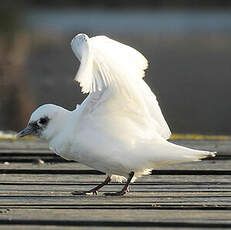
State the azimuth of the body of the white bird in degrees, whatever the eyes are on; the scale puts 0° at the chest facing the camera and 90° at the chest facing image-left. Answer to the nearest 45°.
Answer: approximately 90°
